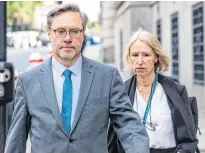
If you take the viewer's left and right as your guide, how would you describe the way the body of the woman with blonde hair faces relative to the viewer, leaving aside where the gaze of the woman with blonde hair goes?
facing the viewer and to the left of the viewer
